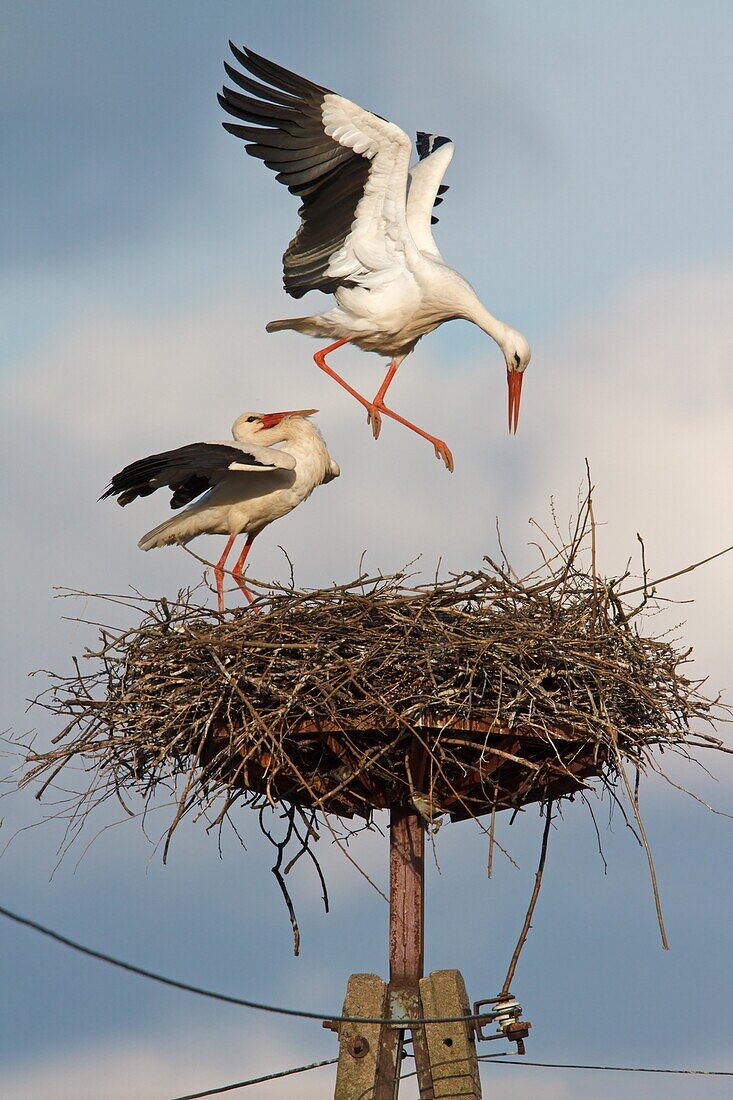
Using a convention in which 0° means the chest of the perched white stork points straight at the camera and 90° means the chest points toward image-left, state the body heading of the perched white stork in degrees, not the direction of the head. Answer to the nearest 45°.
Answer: approximately 270°

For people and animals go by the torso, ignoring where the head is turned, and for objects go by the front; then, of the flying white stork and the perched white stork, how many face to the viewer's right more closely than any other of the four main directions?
2

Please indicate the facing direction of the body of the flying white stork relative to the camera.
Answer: to the viewer's right
